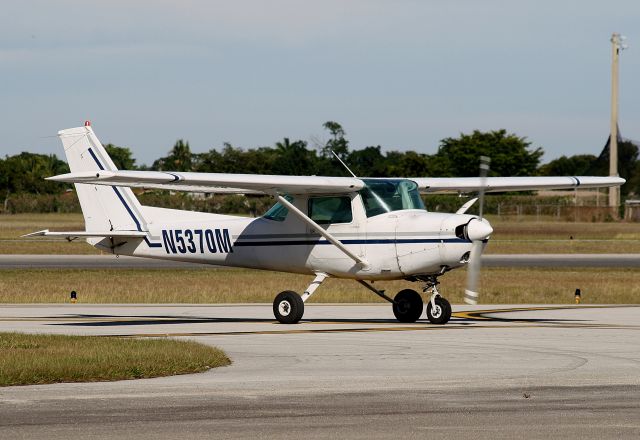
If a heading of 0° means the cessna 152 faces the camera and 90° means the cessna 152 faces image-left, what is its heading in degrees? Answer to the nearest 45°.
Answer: approximately 315°
